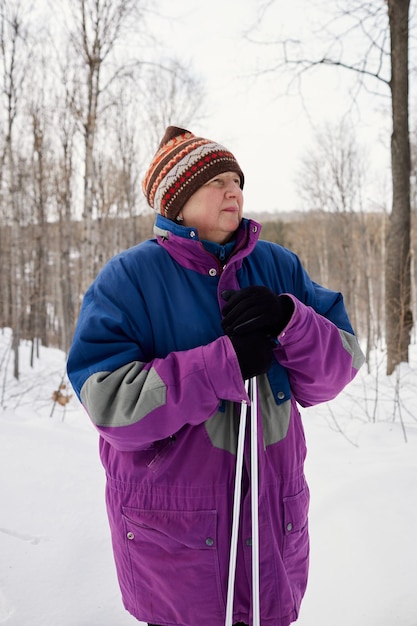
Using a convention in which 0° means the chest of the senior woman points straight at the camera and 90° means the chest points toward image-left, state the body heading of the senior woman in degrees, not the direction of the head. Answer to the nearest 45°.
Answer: approximately 315°
